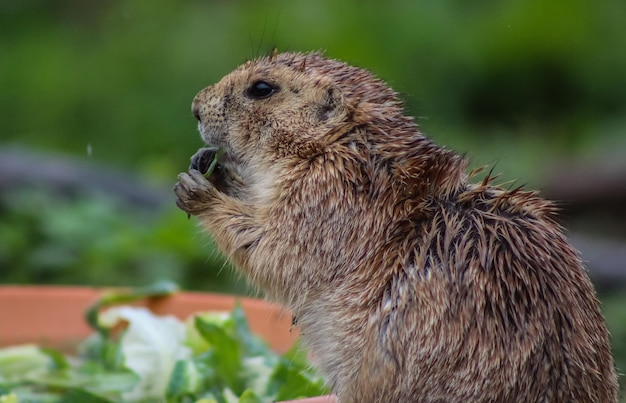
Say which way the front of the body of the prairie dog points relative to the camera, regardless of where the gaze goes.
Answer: to the viewer's left
